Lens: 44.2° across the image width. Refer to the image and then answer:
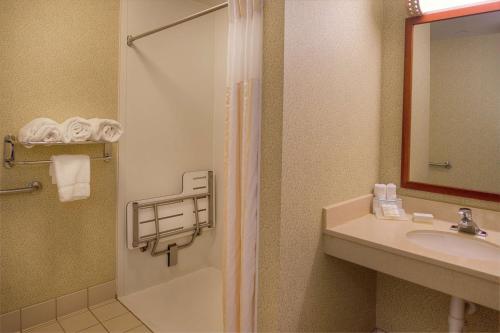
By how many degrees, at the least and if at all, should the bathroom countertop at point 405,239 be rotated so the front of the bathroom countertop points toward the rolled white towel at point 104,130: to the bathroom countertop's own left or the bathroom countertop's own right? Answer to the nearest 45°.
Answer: approximately 45° to the bathroom countertop's own right

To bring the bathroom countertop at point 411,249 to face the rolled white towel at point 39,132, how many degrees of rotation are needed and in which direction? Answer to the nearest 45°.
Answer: approximately 45° to its right
